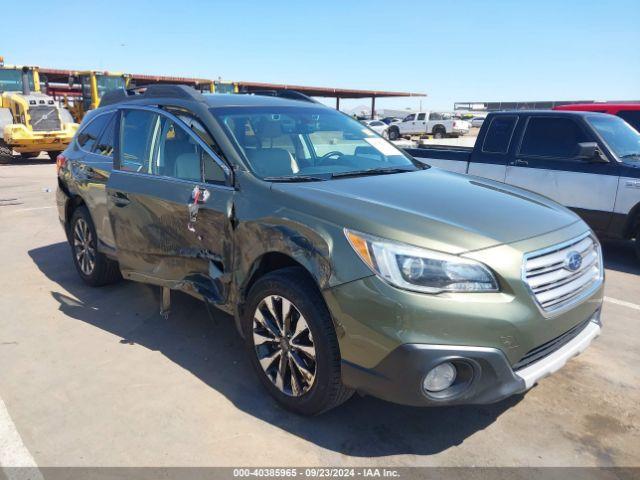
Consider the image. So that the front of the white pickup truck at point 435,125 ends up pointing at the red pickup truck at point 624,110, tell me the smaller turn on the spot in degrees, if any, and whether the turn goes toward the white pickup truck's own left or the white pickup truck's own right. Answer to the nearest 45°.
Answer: approximately 135° to the white pickup truck's own left

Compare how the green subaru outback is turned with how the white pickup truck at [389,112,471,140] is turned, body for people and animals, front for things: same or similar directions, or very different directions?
very different directions

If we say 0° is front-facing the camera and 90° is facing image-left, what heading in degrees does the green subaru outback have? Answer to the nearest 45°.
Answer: approximately 315°

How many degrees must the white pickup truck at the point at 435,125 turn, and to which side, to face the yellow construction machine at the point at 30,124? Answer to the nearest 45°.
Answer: approximately 90° to its left

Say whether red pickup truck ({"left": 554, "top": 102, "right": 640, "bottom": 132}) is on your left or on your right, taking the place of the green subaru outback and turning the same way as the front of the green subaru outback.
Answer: on your left

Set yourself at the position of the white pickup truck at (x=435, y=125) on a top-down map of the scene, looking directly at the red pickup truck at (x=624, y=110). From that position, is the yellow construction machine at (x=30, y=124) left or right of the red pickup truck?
right

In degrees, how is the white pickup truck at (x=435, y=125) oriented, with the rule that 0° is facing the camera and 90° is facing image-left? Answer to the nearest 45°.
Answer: approximately 135°
